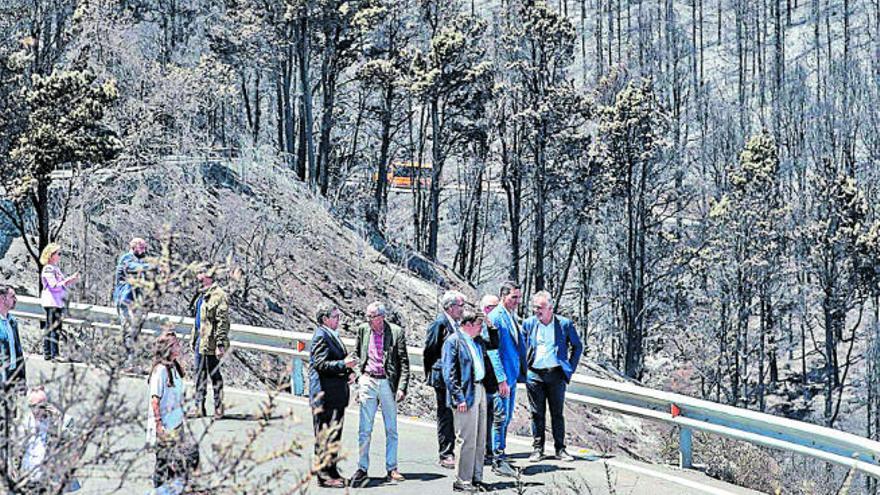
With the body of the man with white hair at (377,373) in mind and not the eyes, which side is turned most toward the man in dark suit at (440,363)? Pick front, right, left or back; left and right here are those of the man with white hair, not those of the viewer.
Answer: left

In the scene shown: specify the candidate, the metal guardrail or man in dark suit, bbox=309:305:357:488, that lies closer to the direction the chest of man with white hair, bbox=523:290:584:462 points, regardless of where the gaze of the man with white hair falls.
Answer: the man in dark suit

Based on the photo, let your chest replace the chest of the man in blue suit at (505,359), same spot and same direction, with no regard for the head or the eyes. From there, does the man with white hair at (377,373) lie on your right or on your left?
on your right

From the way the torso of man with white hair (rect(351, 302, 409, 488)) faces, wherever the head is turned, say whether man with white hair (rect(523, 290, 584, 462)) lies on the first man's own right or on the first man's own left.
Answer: on the first man's own left
